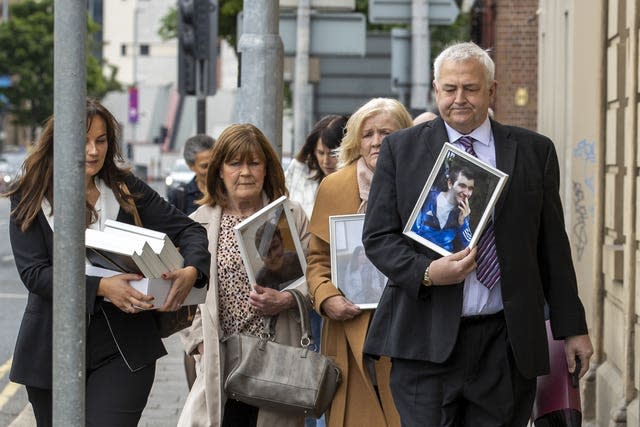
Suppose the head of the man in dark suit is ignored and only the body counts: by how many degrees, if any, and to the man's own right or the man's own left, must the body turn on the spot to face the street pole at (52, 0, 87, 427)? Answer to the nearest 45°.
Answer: approximately 45° to the man's own right

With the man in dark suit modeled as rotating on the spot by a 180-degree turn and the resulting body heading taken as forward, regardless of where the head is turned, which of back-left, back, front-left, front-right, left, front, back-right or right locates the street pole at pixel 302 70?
front

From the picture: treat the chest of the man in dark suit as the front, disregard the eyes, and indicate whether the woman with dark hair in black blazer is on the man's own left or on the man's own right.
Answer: on the man's own right

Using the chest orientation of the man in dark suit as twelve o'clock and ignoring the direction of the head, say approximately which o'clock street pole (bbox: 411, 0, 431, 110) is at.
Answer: The street pole is roughly at 6 o'clock from the man in dark suit.

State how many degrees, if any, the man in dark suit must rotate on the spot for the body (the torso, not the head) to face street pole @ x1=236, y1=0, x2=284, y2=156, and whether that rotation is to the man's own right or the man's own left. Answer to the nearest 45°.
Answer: approximately 180°

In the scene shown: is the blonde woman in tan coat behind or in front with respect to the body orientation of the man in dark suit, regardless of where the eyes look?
behind

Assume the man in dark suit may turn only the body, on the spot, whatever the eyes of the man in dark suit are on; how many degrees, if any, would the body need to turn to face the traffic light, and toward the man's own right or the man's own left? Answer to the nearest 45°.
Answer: approximately 180°

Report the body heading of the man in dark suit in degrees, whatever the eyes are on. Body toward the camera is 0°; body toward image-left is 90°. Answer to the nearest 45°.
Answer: approximately 0°
